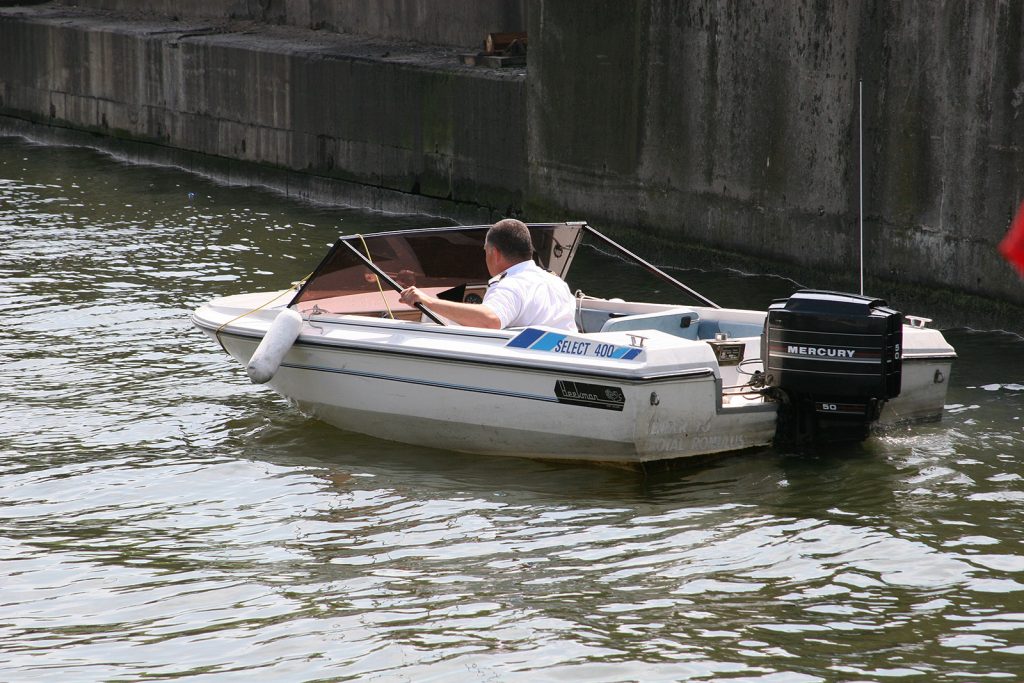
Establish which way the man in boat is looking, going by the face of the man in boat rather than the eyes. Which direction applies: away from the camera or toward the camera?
away from the camera

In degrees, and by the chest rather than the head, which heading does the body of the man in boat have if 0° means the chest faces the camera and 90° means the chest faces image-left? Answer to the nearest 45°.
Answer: approximately 135°

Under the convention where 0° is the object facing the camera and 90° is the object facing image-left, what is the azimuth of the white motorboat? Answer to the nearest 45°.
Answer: approximately 135°
